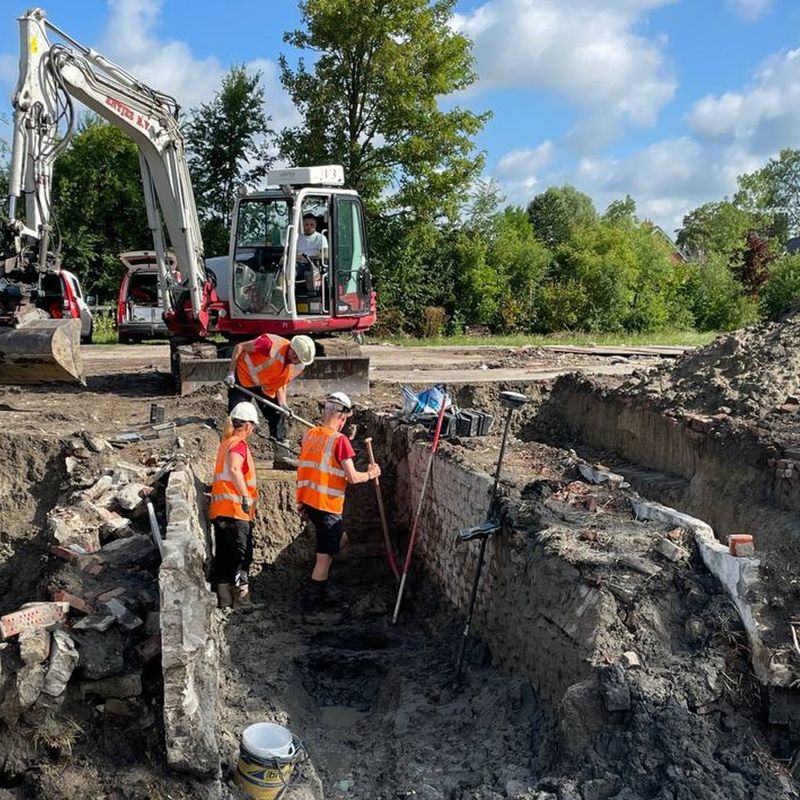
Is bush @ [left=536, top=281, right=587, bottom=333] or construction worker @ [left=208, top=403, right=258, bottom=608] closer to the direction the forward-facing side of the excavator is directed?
the construction worker

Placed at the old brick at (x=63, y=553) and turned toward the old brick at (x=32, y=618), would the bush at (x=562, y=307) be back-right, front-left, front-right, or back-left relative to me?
back-left

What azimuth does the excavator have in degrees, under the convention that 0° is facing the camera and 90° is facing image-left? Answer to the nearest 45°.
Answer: approximately 45°

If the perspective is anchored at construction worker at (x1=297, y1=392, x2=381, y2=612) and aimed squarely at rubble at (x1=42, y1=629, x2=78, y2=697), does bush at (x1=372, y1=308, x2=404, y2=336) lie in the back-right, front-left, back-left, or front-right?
back-right

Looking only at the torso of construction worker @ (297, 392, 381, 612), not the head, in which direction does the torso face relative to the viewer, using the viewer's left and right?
facing away from the viewer and to the right of the viewer

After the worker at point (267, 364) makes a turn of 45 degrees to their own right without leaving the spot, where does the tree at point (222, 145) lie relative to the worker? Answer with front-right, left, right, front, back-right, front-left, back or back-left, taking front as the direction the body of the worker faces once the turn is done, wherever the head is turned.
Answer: back

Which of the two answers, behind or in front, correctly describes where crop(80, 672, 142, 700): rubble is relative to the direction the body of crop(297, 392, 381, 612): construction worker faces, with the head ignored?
behind

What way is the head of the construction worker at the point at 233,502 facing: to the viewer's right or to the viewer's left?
to the viewer's right

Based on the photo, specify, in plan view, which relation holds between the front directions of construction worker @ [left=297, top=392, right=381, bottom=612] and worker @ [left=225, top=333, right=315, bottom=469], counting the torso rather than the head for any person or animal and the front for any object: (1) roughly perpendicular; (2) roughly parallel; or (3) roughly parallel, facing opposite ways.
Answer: roughly perpendicular
